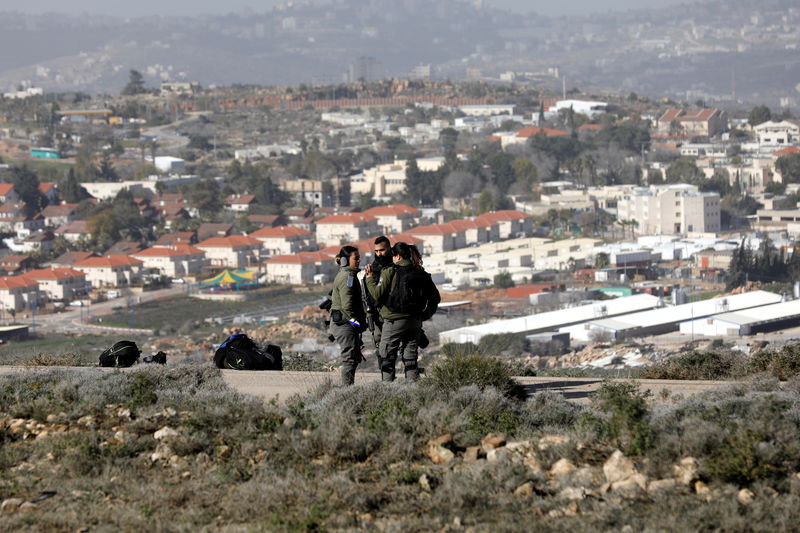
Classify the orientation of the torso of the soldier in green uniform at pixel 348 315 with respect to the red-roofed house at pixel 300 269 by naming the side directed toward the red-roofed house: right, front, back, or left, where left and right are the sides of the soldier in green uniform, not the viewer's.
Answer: left

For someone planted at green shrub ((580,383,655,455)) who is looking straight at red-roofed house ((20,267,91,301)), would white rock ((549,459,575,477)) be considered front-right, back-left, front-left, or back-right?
back-left

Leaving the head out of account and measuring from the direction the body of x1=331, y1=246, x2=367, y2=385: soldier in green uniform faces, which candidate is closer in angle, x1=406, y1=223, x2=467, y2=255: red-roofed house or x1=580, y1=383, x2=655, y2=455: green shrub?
the green shrub

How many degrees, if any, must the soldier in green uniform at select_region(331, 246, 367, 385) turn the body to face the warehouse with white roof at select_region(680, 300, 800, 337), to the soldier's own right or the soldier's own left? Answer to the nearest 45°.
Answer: approximately 45° to the soldier's own left

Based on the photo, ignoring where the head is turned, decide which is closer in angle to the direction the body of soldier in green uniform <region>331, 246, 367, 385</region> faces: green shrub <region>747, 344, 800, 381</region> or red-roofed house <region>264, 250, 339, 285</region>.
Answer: the green shrub

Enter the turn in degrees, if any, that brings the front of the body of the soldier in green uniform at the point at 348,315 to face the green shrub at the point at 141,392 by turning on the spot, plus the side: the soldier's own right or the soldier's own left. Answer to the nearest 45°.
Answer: approximately 180°

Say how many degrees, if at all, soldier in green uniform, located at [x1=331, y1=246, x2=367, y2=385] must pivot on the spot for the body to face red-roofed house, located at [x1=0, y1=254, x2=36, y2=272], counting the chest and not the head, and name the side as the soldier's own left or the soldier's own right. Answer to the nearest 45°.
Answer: approximately 90° to the soldier's own left

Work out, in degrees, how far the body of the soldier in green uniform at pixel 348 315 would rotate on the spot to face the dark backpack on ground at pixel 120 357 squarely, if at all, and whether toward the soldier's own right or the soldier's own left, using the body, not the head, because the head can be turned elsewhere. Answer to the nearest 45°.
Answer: approximately 135° to the soldier's own left

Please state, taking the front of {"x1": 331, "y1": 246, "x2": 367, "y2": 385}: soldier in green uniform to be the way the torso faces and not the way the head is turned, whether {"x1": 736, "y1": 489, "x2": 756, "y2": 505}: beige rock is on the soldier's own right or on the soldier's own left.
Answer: on the soldier's own right

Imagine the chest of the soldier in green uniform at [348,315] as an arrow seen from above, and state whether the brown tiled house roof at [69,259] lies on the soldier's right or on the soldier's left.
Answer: on the soldier's left

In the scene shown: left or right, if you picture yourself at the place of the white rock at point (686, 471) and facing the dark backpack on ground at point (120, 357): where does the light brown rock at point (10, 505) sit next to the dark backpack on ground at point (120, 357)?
left

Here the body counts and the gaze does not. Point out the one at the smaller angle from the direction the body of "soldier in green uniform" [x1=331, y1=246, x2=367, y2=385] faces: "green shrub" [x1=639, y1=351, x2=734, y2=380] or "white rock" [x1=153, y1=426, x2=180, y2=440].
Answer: the green shrub

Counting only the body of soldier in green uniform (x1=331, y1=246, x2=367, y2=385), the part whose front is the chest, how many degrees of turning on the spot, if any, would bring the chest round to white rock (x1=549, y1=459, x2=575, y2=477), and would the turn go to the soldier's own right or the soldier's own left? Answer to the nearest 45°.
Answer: approximately 45° to the soldier's own right

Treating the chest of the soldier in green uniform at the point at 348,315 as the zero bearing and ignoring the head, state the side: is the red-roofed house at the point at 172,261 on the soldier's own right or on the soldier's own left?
on the soldier's own left

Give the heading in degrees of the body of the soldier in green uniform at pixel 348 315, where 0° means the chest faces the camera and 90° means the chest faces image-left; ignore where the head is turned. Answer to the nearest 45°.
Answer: approximately 270°
